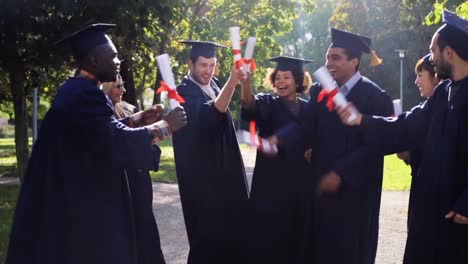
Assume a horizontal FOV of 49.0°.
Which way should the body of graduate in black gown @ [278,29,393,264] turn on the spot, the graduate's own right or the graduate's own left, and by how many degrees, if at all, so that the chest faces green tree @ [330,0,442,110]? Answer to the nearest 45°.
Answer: approximately 135° to the graduate's own right

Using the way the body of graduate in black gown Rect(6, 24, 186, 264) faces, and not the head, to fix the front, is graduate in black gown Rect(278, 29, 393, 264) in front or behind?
in front

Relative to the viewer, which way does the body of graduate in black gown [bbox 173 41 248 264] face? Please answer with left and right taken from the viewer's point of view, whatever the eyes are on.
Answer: facing the viewer and to the right of the viewer

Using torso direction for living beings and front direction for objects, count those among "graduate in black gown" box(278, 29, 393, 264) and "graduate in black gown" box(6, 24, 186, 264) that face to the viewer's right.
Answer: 1

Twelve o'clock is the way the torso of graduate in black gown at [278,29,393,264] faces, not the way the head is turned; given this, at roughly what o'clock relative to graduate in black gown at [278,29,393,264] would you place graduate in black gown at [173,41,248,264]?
graduate in black gown at [173,41,248,264] is roughly at 2 o'clock from graduate in black gown at [278,29,393,264].

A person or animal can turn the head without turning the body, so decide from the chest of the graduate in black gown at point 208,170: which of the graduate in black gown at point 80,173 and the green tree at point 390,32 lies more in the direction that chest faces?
the graduate in black gown

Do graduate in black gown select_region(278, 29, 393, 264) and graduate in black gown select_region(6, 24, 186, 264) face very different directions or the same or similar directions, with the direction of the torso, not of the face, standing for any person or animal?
very different directions

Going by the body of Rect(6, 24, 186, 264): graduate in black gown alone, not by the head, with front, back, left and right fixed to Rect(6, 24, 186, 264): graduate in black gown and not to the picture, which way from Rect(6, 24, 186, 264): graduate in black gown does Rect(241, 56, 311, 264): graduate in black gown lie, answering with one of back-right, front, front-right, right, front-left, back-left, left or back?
front-left

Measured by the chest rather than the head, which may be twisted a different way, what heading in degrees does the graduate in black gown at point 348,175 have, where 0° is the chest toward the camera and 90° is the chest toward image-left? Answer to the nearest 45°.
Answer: approximately 45°

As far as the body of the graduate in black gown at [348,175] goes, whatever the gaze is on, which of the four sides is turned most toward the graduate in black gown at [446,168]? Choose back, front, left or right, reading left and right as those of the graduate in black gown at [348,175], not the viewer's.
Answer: left

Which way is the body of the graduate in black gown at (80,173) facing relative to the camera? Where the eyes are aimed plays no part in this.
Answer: to the viewer's right
